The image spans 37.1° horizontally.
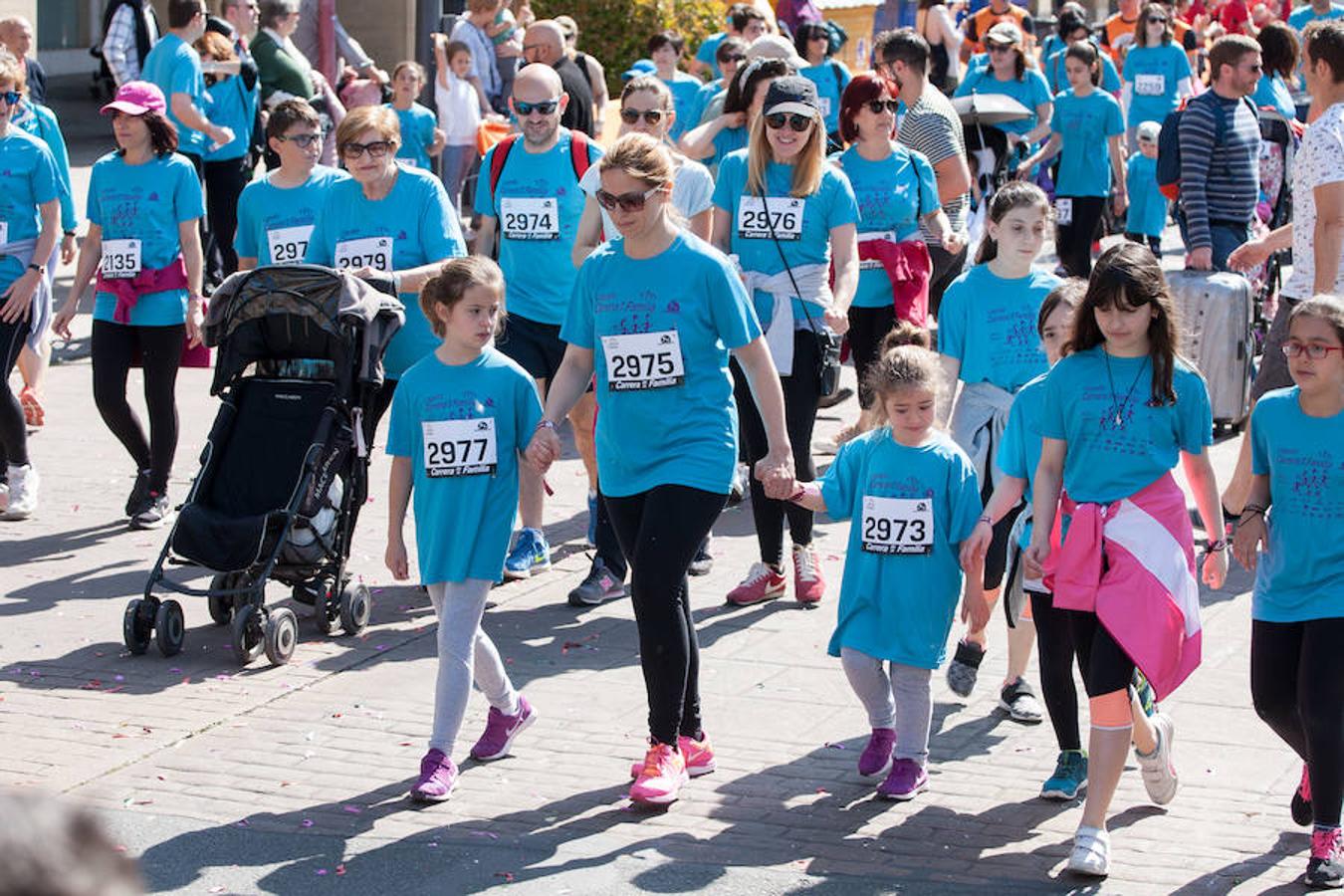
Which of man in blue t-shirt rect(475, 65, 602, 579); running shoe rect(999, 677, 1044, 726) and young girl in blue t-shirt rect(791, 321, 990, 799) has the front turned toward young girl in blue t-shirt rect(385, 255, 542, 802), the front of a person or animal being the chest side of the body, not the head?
the man in blue t-shirt

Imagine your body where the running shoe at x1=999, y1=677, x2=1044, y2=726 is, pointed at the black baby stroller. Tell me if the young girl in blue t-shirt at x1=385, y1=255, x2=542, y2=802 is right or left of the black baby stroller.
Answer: left

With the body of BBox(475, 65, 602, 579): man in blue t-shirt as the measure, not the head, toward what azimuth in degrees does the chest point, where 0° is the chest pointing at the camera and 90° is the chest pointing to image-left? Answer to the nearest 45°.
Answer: approximately 0°

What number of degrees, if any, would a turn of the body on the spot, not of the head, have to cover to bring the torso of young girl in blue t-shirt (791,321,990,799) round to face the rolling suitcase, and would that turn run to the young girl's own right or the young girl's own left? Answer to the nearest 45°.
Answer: approximately 180°

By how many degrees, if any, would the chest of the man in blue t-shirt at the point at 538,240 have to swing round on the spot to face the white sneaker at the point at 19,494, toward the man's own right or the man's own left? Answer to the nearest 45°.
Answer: approximately 90° to the man's own right

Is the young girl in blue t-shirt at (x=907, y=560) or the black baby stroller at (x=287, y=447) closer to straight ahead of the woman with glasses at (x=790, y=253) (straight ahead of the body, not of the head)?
the young girl in blue t-shirt

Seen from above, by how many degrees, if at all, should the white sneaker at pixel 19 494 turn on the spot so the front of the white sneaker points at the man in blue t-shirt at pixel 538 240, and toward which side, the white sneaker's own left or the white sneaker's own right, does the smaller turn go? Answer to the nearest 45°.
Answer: approximately 90° to the white sneaker's own left

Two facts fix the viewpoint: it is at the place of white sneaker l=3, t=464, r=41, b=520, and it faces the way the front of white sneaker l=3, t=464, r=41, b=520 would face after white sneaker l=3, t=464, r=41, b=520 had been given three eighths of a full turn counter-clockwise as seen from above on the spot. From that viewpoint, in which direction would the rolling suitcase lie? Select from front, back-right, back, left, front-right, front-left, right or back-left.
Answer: front

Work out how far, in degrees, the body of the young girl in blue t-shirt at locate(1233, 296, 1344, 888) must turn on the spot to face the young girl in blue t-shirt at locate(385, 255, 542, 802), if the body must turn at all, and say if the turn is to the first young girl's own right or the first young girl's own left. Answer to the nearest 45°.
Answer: approximately 90° to the first young girl's own right

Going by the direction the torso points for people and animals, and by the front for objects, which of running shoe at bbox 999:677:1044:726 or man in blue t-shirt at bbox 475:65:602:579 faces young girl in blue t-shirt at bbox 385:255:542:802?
the man in blue t-shirt

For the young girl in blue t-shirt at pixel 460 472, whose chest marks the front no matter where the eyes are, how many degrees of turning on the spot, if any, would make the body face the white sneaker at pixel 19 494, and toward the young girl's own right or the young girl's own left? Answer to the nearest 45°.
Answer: approximately 135° to the young girl's own right

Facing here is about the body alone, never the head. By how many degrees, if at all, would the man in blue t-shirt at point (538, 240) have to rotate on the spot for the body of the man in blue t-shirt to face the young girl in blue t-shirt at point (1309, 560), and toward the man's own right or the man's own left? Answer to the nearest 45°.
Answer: approximately 45° to the man's own left

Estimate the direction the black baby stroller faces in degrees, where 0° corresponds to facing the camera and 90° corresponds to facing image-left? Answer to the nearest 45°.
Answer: approximately 45°

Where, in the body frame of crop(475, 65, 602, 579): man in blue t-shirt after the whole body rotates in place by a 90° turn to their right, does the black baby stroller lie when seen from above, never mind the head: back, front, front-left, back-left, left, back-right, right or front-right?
front-left

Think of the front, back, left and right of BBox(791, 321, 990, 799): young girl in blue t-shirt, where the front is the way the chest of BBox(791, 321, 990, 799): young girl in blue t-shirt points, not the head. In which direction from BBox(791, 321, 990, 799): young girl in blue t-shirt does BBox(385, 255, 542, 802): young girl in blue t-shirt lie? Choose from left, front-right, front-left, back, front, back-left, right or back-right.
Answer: right
